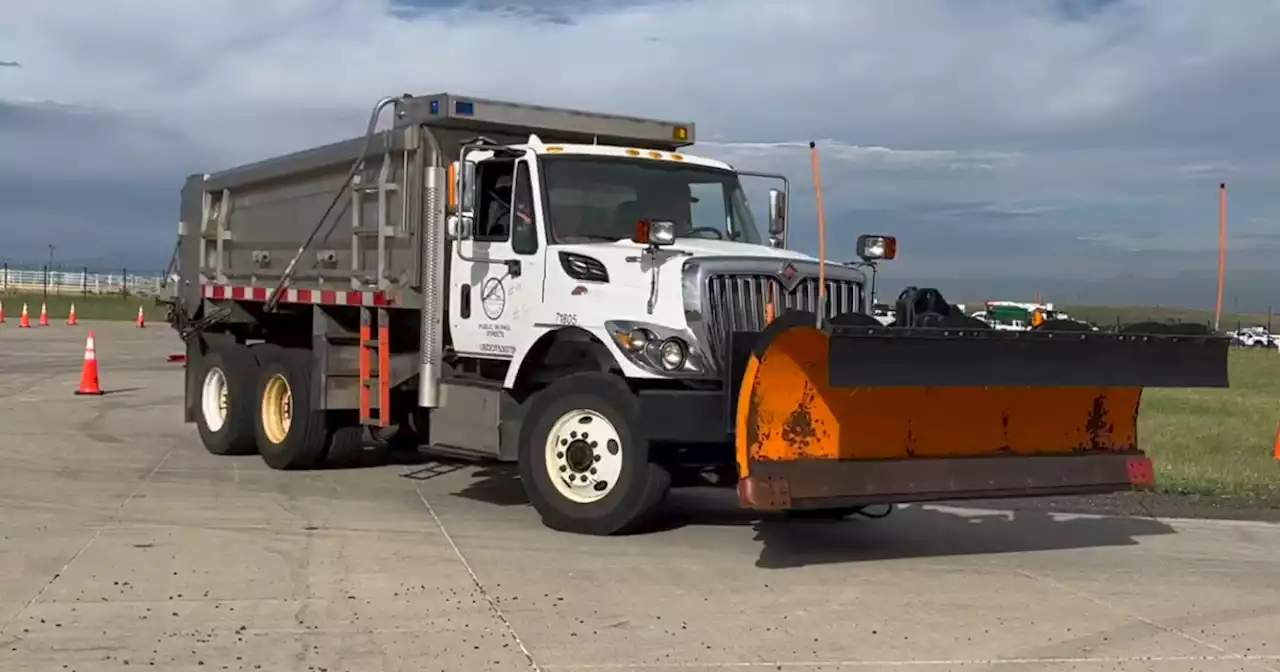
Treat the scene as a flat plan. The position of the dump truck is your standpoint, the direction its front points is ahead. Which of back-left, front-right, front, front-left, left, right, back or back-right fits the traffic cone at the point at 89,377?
back

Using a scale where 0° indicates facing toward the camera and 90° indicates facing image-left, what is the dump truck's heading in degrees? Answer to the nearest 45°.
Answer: approximately 315°
